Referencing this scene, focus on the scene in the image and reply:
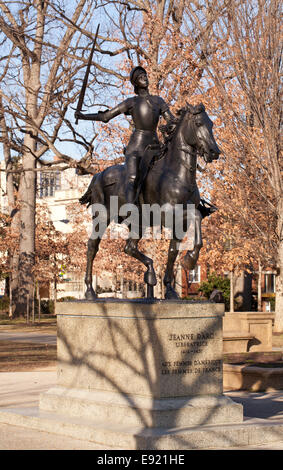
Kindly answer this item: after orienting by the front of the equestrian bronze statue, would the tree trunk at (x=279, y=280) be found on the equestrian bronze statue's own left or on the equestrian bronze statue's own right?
on the equestrian bronze statue's own left

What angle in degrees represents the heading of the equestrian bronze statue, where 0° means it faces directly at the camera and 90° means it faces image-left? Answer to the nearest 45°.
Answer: approximately 315°
